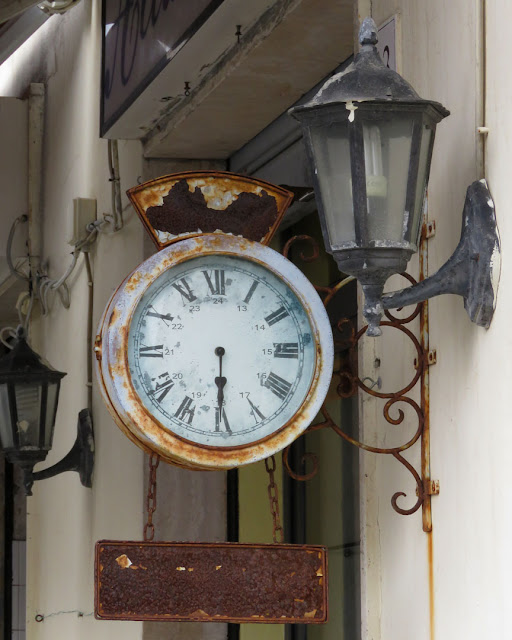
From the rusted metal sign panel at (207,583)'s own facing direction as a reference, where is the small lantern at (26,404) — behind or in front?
behind

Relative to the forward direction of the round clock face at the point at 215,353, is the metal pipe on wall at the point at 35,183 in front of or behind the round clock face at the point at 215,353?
behind

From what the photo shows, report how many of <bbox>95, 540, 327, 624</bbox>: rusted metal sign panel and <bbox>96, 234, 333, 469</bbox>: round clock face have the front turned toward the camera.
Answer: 2

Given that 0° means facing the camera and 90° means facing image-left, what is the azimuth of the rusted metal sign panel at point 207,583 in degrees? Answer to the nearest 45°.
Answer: approximately 0°
